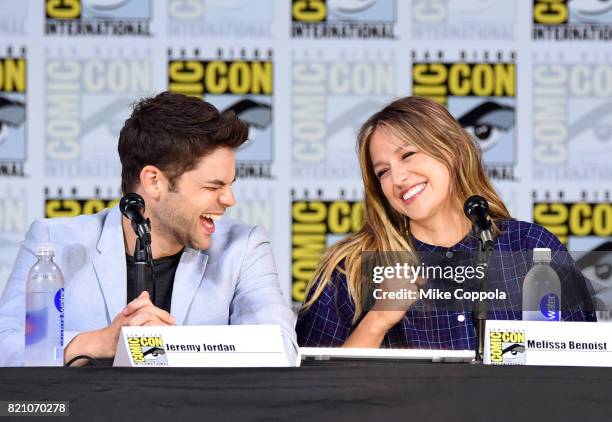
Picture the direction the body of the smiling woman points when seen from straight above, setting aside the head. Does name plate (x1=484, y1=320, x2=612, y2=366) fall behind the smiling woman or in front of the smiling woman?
in front

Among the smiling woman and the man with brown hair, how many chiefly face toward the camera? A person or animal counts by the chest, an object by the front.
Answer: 2

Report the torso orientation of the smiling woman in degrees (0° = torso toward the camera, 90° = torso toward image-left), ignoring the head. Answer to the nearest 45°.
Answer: approximately 0°

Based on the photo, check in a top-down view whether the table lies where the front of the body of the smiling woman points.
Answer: yes

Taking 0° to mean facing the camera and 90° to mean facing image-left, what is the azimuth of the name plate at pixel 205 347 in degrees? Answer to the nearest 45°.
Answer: approximately 0°
